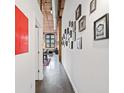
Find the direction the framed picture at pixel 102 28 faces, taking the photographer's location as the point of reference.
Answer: facing the viewer and to the left of the viewer

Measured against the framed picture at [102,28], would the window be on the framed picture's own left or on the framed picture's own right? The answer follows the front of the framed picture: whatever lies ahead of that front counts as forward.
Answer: on the framed picture's own right

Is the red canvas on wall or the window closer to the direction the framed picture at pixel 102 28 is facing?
the red canvas on wall
